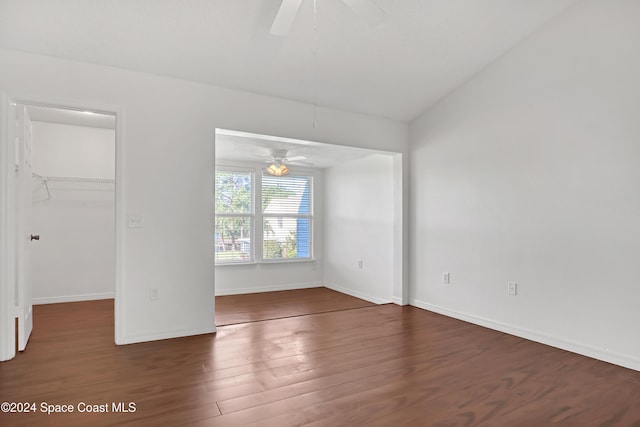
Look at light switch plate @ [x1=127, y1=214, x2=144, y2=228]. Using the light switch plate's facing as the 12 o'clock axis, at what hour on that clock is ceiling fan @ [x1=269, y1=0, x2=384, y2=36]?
The ceiling fan is roughly at 11 o'clock from the light switch plate.

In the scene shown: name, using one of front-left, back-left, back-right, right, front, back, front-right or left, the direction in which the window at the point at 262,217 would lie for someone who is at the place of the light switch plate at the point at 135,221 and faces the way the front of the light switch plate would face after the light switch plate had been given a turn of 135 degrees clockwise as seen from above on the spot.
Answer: right

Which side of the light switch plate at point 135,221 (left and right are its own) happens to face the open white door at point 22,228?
right

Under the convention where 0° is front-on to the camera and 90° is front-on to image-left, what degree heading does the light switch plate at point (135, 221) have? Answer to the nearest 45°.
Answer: approximately 0°

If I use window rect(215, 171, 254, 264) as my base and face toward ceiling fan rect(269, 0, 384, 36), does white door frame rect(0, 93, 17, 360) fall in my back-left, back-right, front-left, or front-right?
front-right

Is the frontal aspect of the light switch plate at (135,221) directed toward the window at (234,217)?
no

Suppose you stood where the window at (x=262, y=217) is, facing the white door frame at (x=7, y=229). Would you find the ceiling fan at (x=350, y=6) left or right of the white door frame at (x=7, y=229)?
left

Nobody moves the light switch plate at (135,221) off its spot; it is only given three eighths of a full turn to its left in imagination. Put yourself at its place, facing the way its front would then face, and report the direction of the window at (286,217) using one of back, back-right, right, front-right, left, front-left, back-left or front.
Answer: front

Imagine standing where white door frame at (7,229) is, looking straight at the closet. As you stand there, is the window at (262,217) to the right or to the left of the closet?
right

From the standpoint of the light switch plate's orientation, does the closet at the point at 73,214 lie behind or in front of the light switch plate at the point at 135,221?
behind

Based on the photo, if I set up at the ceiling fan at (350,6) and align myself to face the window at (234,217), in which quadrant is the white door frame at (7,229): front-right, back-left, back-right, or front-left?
front-left

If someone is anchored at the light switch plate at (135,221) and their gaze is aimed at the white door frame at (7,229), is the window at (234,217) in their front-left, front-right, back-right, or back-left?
back-right

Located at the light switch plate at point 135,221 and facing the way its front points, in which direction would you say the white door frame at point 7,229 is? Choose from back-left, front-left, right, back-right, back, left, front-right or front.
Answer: right
